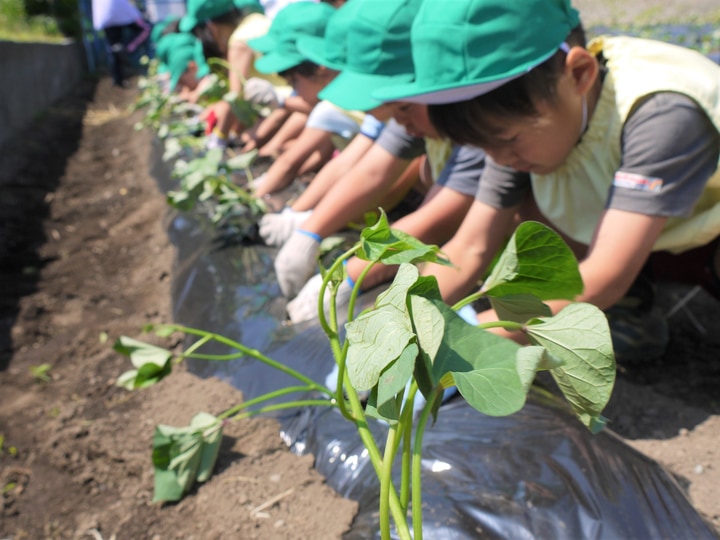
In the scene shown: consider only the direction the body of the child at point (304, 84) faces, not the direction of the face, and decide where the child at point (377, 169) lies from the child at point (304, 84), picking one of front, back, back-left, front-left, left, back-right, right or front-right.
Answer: left

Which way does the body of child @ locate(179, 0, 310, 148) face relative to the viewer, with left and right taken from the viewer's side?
facing to the left of the viewer

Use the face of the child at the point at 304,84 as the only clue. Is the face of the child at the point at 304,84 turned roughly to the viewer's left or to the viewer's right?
to the viewer's left

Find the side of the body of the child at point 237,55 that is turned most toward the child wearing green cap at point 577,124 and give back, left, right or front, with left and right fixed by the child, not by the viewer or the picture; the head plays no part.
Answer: left

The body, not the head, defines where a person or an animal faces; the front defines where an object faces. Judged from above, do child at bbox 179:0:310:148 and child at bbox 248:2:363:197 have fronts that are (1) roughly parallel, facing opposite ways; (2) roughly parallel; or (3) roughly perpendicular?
roughly parallel

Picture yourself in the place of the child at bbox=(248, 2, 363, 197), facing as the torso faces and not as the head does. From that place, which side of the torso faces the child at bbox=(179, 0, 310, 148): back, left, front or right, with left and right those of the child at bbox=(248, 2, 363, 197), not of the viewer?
right

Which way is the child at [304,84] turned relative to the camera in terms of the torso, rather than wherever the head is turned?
to the viewer's left

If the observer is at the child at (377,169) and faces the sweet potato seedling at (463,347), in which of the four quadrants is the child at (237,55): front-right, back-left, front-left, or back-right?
back-right

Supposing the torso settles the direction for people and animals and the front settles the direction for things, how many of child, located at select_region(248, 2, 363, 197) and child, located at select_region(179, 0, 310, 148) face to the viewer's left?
2

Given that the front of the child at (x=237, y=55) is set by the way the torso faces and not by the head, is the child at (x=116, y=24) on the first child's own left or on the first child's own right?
on the first child's own right
